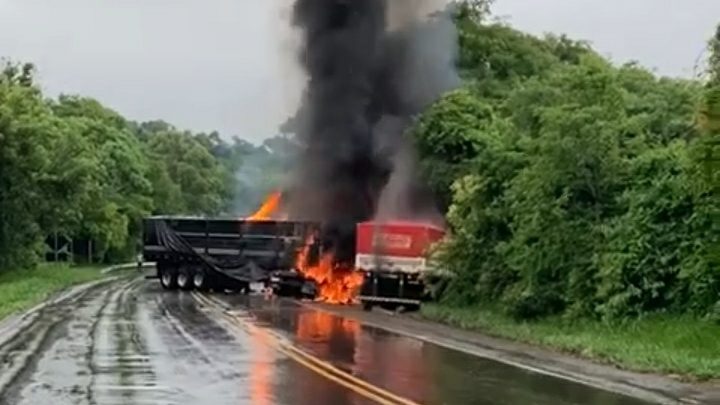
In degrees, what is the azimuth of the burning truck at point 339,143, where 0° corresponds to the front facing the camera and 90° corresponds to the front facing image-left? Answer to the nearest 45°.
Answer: approximately 270°

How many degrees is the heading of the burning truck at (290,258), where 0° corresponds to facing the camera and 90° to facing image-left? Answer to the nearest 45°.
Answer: approximately 270°
